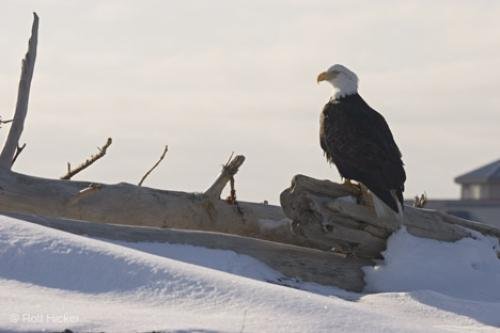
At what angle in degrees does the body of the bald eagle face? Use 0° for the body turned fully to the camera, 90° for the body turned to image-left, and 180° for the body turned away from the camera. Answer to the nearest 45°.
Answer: approximately 90°
